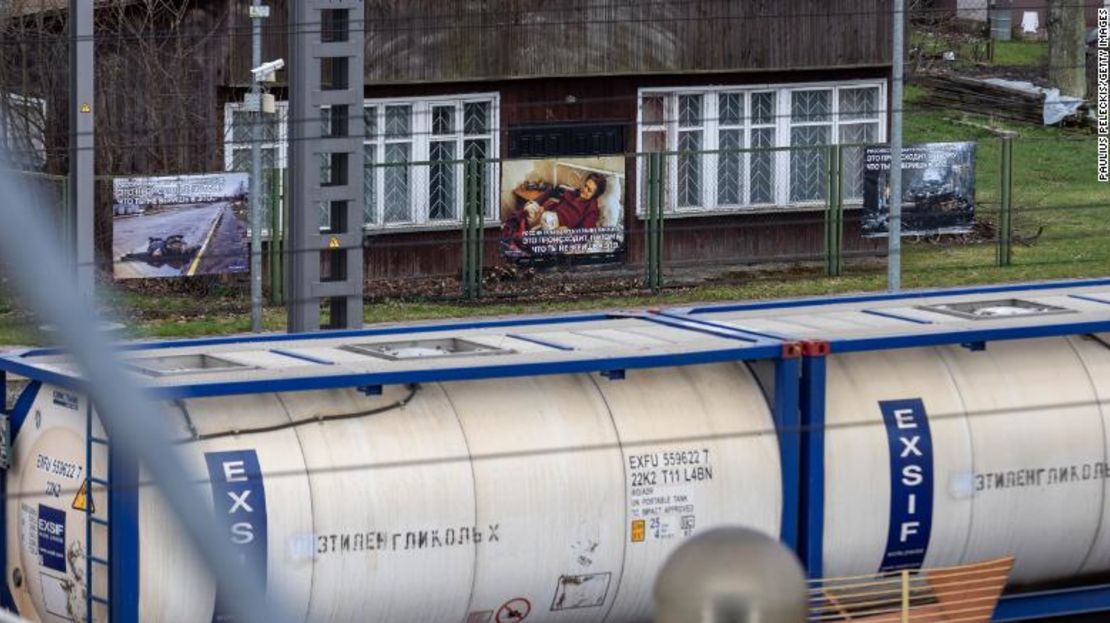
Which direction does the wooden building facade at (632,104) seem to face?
toward the camera

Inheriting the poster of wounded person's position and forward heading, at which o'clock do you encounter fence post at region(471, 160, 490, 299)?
The fence post is roughly at 3 o'clock from the poster of wounded person.

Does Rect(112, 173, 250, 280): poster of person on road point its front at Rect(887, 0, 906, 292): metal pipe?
no

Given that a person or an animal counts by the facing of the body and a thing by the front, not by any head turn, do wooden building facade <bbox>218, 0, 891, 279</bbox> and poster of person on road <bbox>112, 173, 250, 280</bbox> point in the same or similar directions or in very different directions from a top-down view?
same or similar directions

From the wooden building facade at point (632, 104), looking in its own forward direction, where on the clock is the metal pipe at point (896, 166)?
The metal pipe is roughly at 11 o'clock from the wooden building facade.

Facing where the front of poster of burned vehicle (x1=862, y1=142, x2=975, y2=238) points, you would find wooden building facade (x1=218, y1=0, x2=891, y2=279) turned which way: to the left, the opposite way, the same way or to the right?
the same way

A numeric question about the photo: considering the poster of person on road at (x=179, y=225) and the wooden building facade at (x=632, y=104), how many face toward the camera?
2

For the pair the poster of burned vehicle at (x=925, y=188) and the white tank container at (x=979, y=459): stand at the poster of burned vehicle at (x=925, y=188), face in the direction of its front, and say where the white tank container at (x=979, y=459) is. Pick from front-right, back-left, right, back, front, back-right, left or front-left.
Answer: front

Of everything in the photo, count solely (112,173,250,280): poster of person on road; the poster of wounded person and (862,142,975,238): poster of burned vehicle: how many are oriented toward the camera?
3

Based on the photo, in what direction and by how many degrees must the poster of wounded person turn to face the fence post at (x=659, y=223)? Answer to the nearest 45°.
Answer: approximately 135° to its left

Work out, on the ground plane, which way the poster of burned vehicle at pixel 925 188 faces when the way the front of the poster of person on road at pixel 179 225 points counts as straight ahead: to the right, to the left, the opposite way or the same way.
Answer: the same way

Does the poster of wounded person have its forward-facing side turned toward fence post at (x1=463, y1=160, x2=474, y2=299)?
no

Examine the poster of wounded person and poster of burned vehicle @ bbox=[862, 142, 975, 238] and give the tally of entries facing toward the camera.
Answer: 2

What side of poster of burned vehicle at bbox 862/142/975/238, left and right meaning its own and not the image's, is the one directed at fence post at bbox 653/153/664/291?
right

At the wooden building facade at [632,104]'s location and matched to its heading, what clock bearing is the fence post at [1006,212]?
The fence post is roughly at 9 o'clock from the wooden building facade.

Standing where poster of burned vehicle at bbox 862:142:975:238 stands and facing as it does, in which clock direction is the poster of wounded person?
The poster of wounded person is roughly at 2 o'clock from the poster of burned vehicle.

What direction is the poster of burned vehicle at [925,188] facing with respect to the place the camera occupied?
facing the viewer

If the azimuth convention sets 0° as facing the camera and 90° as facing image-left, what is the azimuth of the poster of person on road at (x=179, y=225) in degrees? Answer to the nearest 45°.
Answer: approximately 0°
